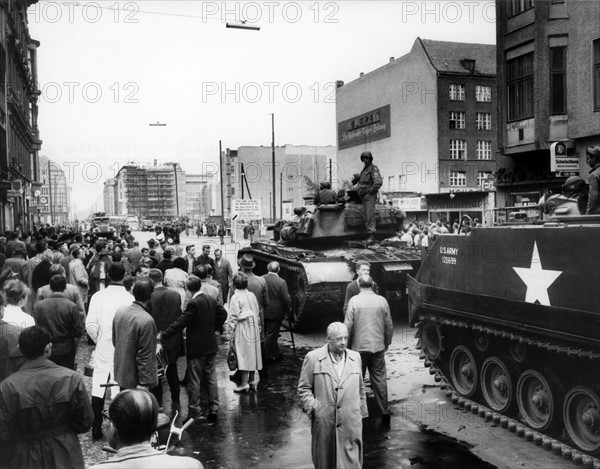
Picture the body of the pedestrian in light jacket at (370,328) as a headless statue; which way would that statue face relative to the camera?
away from the camera

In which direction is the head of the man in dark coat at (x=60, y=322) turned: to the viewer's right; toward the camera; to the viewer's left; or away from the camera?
away from the camera

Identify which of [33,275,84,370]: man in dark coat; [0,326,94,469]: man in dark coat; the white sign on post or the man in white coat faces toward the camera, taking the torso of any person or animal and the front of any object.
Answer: the white sign on post

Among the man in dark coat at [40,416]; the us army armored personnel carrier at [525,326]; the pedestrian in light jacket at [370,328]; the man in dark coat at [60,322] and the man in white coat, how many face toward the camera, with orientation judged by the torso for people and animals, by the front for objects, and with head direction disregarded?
0

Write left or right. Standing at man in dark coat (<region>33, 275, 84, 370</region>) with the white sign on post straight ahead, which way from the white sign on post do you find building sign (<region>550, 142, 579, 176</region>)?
right

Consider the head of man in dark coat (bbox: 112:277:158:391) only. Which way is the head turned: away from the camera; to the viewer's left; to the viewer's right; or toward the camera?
away from the camera

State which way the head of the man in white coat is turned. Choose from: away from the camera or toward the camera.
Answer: away from the camera

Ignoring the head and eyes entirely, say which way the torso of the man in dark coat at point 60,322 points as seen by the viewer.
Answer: away from the camera

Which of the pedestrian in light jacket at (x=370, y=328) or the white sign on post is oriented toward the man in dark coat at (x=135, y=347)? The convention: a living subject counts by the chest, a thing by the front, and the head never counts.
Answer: the white sign on post

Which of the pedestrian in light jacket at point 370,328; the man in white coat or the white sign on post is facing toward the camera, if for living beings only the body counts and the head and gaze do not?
the white sign on post

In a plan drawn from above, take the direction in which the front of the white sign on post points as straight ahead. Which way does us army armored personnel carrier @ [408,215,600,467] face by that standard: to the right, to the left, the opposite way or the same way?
the opposite way

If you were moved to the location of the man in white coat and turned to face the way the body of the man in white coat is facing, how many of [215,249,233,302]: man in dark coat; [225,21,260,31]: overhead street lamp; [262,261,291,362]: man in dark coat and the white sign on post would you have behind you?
0

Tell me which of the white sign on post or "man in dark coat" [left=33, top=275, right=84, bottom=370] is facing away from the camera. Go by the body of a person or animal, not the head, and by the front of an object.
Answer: the man in dark coat

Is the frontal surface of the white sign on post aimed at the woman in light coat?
yes

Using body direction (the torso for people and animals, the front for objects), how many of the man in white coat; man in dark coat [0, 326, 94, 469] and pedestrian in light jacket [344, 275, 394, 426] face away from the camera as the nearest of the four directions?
3

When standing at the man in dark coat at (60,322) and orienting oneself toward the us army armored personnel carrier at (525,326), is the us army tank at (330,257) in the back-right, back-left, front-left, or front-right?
front-left

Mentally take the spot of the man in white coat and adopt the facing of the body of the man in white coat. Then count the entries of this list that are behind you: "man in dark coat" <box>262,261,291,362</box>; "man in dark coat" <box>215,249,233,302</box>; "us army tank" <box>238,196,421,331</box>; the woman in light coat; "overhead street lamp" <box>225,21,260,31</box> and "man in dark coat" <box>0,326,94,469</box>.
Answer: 1

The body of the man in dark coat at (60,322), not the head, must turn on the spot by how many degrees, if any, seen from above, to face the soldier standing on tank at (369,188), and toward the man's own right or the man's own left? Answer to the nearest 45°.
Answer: approximately 45° to the man's own right

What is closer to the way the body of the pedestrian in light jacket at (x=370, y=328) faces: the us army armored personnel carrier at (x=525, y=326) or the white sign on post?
the white sign on post

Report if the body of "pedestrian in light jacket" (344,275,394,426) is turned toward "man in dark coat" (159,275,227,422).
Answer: no

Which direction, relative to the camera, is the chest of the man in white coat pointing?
away from the camera

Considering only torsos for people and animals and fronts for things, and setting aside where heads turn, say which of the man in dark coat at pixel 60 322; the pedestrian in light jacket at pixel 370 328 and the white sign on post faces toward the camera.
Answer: the white sign on post

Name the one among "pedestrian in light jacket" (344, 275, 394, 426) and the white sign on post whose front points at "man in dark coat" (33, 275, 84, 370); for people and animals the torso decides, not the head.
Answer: the white sign on post
